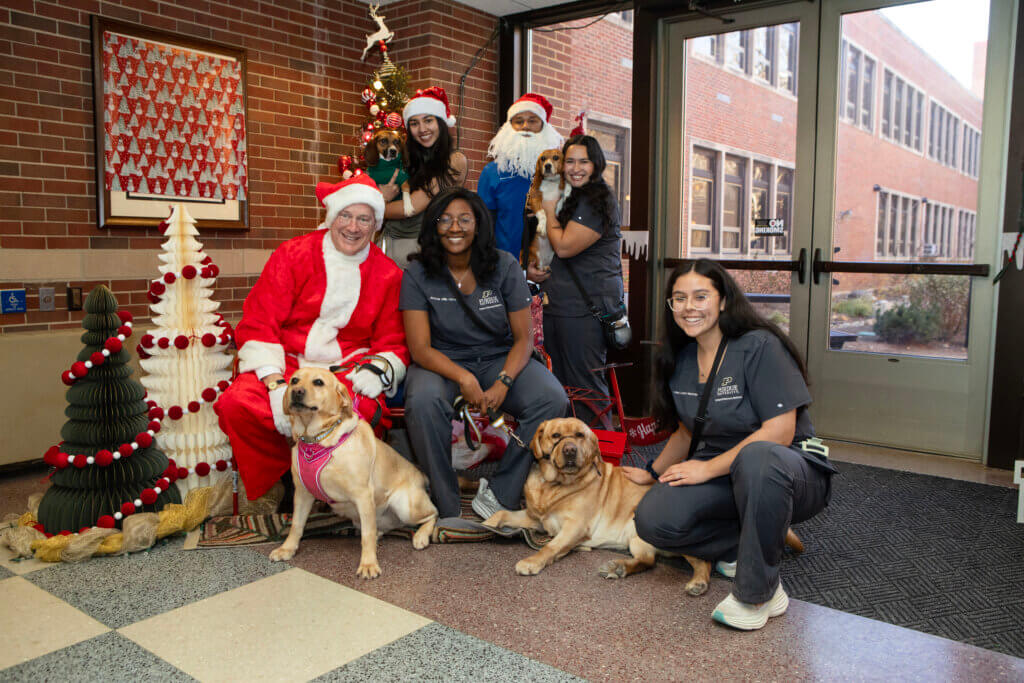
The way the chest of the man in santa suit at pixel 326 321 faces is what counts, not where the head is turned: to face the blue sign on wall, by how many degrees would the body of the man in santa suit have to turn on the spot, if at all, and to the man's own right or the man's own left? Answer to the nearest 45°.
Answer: approximately 135° to the man's own right

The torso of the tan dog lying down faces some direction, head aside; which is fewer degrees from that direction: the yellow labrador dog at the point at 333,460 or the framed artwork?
the yellow labrador dog

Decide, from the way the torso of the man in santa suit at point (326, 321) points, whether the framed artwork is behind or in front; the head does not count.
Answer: behind

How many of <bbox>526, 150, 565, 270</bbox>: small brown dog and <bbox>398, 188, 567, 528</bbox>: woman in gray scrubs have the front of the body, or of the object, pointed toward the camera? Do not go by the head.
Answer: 2

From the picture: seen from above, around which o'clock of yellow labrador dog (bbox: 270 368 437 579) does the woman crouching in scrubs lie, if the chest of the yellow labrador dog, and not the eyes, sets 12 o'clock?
The woman crouching in scrubs is roughly at 8 o'clock from the yellow labrador dog.

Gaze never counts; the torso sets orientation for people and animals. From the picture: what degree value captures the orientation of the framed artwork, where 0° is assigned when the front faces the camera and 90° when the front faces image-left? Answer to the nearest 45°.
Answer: approximately 315°

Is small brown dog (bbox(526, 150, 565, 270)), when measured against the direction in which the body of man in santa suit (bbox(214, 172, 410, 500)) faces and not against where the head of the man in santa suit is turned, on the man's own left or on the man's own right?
on the man's own left
